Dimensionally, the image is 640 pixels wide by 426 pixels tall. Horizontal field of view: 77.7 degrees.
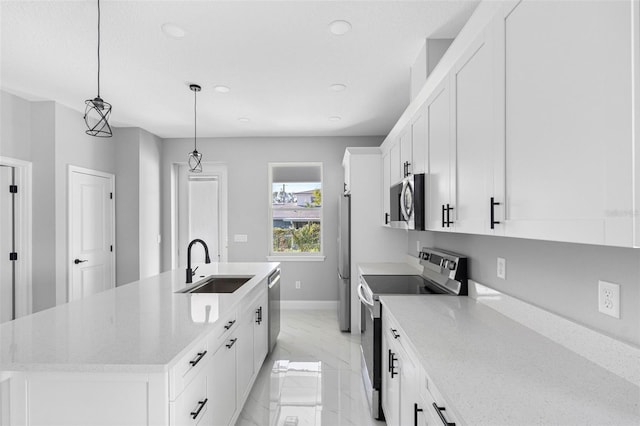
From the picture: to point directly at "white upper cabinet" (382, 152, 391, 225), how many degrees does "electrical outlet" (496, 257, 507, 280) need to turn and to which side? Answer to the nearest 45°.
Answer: approximately 90° to its right

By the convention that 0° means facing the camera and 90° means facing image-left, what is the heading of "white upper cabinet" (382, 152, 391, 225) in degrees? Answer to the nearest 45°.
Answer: approximately 90°

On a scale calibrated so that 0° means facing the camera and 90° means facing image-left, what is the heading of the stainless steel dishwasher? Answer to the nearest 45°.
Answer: approximately 270°

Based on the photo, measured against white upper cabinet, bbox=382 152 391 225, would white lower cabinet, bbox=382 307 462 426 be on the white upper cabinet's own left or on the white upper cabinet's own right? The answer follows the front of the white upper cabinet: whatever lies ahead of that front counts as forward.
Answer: on the white upper cabinet's own left

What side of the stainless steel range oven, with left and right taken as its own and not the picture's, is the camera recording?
left

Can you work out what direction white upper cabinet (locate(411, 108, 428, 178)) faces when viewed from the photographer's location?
facing to the left of the viewer

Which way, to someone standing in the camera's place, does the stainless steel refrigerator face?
facing to the left of the viewer

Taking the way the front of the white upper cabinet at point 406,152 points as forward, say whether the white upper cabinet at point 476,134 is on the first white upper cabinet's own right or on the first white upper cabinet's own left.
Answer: on the first white upper cabinet's own left

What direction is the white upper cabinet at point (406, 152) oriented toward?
to the viewer's left

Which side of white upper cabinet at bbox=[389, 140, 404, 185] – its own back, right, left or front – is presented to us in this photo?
left

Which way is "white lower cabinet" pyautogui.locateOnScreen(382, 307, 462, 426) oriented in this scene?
to the viewer's left

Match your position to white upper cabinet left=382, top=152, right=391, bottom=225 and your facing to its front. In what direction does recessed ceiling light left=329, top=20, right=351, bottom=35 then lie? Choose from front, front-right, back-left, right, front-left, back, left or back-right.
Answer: left
